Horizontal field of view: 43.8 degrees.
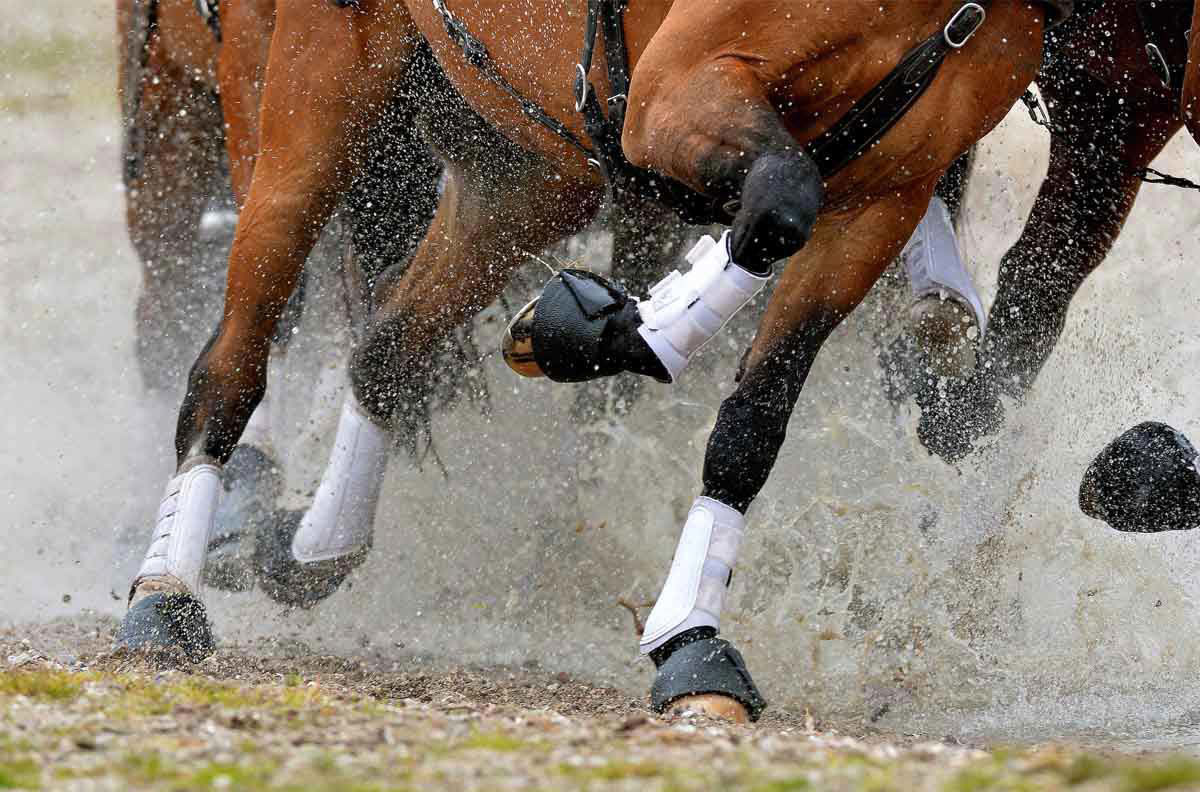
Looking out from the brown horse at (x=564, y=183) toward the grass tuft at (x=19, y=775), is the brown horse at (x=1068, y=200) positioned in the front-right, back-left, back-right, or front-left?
back-left

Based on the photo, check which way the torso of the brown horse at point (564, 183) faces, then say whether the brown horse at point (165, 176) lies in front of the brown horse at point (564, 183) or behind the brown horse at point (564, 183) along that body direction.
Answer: behind

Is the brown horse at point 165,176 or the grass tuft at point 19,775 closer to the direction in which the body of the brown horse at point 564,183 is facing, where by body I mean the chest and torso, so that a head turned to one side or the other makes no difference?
the grass tuft

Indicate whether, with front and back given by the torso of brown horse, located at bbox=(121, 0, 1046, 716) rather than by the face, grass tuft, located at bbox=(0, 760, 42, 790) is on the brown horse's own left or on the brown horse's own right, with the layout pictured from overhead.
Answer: on the brown horse's own right
